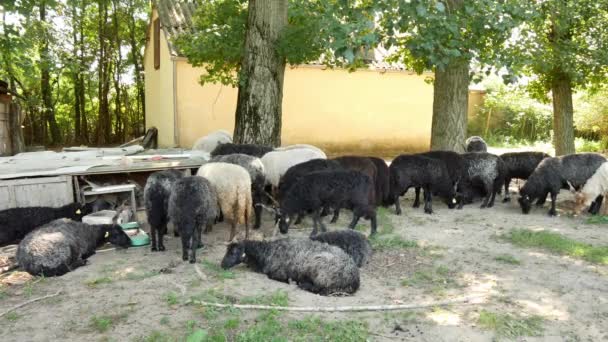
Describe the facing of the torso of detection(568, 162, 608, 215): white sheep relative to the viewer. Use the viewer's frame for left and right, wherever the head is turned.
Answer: facing to the left of the viewer

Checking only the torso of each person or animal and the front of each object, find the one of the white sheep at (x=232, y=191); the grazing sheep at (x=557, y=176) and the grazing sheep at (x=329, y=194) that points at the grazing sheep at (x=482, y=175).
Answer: the grazing sheep at (x=557, y=176)

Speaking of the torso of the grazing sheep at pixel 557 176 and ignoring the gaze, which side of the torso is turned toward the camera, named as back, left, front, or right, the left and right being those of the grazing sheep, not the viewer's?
left

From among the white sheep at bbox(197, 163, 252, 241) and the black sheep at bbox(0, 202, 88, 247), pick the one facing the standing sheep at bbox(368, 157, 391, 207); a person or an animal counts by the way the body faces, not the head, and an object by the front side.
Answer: the black sheep

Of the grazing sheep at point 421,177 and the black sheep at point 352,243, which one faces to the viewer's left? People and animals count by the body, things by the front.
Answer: the black sheep

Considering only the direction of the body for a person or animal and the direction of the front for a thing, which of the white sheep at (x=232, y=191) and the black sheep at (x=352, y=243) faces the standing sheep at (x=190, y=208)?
the black sheep

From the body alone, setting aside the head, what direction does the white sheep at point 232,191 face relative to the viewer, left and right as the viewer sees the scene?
facing away from the viewer and to the left of the viewer

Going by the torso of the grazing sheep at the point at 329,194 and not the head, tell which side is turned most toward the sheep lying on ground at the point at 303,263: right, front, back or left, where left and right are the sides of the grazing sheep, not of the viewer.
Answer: left

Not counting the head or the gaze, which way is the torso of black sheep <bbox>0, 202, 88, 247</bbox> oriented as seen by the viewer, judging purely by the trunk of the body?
to the viewer's right

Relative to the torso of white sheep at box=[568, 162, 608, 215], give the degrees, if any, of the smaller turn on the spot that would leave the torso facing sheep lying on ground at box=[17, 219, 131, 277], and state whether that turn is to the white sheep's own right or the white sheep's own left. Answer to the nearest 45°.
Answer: approximately 45° to the white sheep's own left

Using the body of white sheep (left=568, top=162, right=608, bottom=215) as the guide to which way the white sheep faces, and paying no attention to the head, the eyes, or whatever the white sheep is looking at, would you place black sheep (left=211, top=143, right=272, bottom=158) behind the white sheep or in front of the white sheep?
in front

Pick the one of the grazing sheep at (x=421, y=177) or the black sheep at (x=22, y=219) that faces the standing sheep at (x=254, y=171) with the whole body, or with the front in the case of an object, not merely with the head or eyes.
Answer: the black sheep

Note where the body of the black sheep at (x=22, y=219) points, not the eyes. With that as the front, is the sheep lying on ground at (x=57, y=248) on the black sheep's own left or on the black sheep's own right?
on the black sheep's own right

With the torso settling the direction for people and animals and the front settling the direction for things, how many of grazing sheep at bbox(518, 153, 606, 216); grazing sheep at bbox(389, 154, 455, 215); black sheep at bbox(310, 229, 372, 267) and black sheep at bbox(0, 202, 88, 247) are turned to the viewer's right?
2

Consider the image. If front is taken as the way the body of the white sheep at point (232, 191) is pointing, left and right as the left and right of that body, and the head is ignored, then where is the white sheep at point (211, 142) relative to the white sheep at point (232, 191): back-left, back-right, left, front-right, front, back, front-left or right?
front-right
